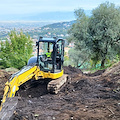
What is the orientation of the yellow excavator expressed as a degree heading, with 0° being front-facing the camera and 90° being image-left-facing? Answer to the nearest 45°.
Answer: approximately 45°
